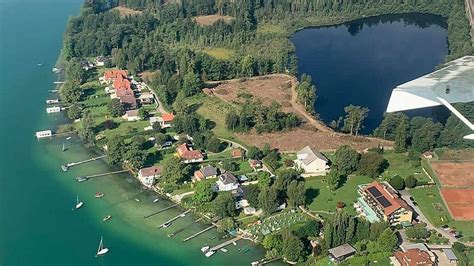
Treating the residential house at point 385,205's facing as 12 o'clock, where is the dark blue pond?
The dark blue pond is roughly at 4 o'clock from the residential house.

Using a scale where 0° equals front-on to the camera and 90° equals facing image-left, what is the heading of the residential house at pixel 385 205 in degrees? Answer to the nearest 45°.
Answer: approximately 45°

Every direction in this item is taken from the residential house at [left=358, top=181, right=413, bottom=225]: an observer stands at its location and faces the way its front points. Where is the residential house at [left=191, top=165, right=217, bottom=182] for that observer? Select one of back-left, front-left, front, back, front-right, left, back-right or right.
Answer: front-right

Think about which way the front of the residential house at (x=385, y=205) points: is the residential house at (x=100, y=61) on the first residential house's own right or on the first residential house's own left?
on the first residential house's own right

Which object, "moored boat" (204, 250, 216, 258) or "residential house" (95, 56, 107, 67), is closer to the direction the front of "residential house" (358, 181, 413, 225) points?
the moored boat

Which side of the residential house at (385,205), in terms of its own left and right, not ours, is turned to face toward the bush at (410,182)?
back

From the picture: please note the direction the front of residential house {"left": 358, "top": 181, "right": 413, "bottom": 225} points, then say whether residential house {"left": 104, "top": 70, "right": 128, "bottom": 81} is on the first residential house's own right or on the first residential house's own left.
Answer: on the first residential house's own right

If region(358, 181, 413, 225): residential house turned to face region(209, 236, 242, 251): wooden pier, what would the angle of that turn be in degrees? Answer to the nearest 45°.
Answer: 0° — it already faces it

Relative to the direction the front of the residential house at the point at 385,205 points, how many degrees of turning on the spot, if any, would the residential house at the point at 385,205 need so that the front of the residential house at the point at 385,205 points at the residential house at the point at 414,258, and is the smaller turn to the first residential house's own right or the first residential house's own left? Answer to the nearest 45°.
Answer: approximately 90° to the first residential house's own left

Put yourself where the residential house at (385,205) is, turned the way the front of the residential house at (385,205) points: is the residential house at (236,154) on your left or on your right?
on your right
